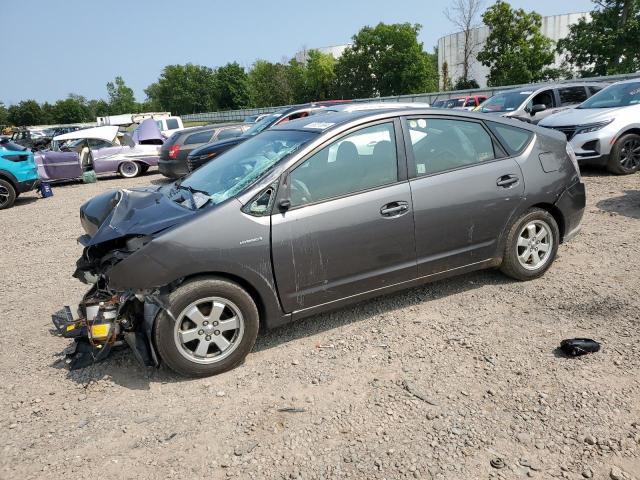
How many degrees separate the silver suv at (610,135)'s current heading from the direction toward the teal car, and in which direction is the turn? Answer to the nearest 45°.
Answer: approximately 45° to its right

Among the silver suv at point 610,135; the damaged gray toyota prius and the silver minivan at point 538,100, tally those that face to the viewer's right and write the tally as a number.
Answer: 0

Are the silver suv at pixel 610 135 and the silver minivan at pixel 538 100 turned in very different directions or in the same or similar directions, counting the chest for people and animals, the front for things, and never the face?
same or similar directions

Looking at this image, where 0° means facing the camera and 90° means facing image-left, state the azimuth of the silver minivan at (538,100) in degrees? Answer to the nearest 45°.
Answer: approximately 45°

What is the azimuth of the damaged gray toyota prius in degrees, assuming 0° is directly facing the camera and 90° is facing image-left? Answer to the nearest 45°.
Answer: approximately 45°

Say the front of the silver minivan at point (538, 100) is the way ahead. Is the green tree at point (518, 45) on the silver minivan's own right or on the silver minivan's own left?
on the silver minivan's own right

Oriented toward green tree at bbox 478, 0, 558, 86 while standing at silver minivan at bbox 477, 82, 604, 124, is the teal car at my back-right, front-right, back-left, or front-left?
back-left

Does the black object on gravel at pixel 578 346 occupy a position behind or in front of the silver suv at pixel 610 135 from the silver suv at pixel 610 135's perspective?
in front

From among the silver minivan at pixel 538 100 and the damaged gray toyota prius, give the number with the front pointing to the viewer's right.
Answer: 0

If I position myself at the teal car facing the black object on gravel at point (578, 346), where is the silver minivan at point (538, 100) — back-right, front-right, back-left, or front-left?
front-left

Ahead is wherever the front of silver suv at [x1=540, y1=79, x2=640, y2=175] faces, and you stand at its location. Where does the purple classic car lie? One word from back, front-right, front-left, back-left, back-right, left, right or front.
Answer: front-right

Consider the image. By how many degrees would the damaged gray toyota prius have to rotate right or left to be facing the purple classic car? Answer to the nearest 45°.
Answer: approximately 90° to its right

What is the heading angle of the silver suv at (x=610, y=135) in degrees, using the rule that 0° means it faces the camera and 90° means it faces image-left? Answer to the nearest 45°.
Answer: approximately 45°

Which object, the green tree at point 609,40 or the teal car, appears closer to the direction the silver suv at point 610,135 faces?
the teal car

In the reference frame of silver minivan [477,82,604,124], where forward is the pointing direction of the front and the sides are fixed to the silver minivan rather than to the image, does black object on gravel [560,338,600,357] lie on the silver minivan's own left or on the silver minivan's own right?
on the silver minivan's own left

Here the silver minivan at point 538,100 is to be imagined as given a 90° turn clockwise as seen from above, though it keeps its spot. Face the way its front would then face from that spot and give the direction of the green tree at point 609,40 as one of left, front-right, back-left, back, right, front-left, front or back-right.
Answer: front-right

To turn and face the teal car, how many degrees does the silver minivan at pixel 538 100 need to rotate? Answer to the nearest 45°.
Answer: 0° — it already faces it
